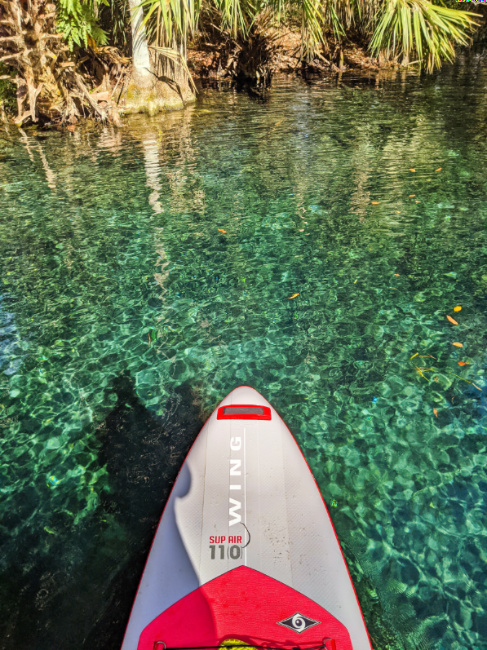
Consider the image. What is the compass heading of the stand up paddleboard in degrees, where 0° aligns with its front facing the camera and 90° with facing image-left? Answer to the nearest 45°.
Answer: approximately 180°
